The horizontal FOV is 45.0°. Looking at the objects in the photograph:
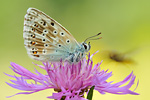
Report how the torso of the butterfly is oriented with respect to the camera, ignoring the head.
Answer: to the viewer's right
